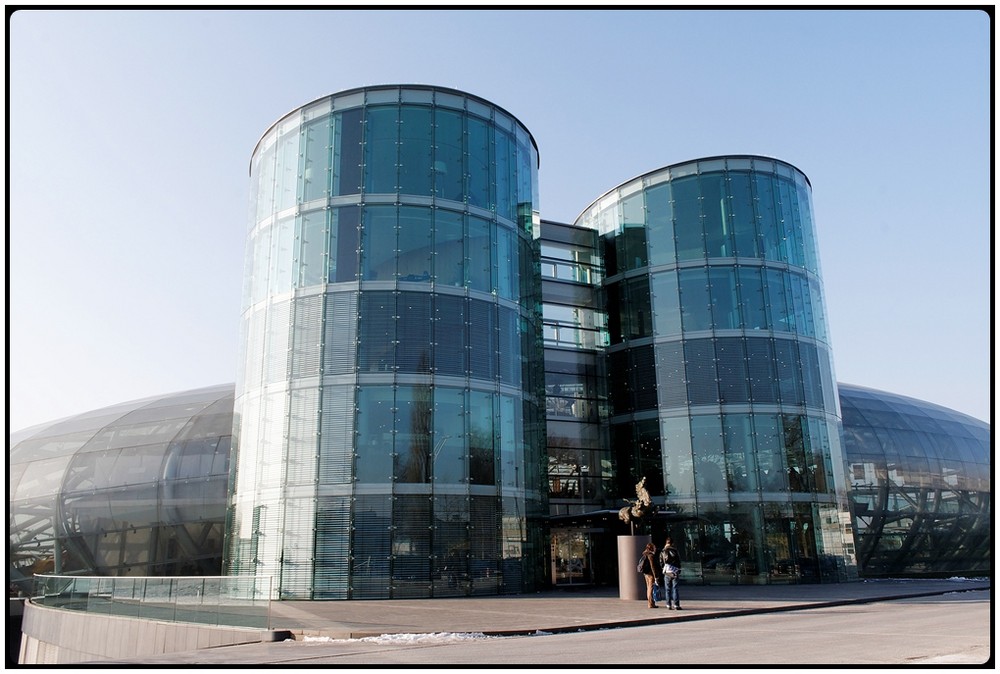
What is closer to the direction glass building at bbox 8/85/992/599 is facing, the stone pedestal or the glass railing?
the stone pedestal

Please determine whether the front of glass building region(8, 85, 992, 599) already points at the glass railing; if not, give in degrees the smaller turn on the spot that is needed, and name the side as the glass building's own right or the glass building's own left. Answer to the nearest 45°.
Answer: approximately 90° to the glass building's own right

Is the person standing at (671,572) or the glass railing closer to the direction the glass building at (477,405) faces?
the person standing

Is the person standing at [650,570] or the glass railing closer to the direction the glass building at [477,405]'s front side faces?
the person standing

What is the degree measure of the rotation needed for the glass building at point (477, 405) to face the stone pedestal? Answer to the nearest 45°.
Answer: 0° — it already faces it

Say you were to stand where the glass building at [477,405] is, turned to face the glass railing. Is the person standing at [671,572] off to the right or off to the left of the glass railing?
left

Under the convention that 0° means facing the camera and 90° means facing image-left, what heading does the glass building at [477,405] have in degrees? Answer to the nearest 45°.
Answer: approximately 315°
